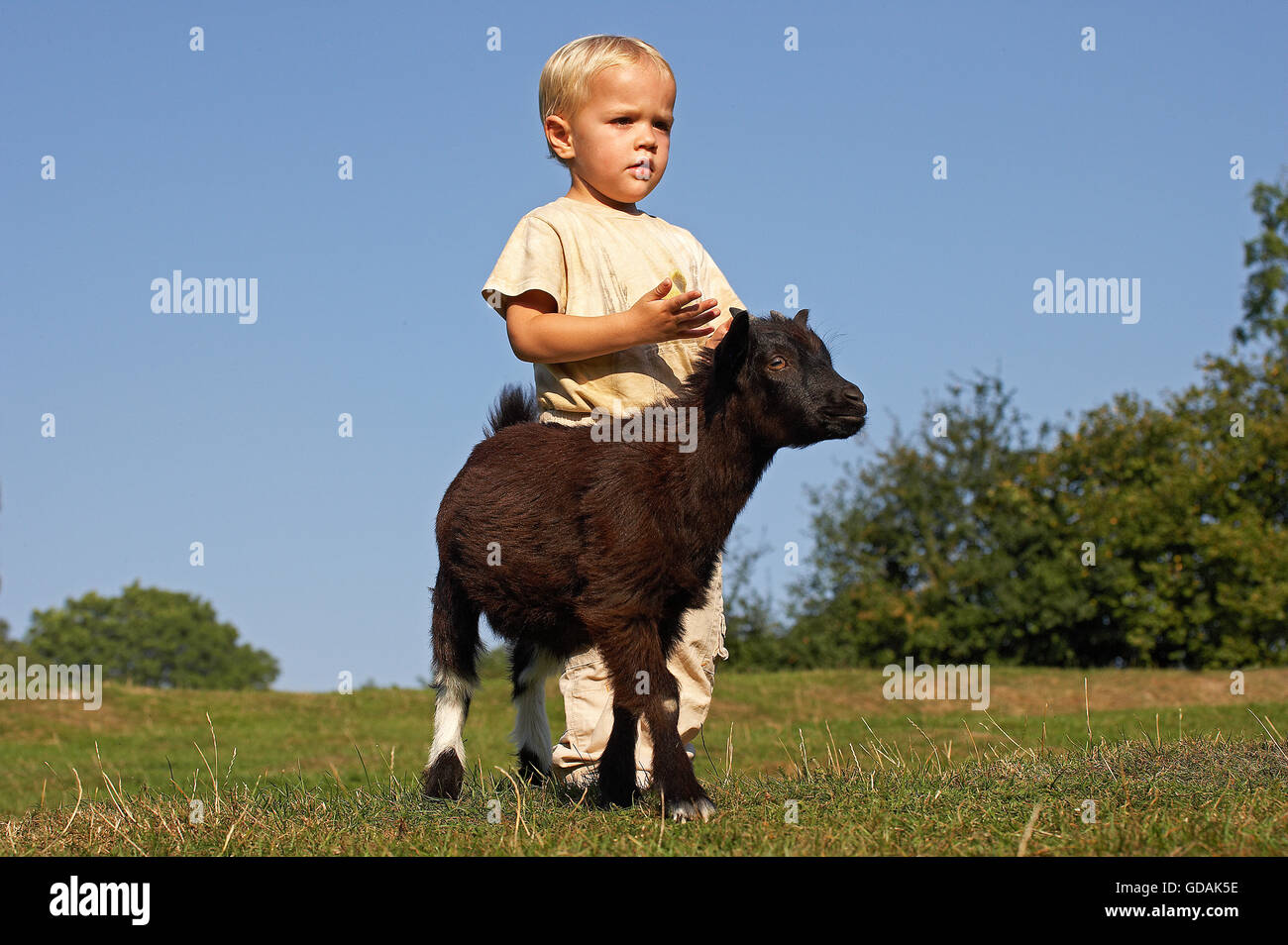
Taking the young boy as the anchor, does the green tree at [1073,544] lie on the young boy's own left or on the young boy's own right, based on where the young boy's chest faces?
on the young boy's own left

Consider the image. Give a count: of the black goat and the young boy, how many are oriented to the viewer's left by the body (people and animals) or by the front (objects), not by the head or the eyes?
0

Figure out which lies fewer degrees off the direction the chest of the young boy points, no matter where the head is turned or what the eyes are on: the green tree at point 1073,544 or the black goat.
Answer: the black goat

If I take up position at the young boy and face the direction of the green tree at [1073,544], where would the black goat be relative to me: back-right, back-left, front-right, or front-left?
back-right

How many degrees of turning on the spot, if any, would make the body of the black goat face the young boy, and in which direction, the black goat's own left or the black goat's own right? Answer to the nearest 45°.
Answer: approximately 135° to the black goat's own left

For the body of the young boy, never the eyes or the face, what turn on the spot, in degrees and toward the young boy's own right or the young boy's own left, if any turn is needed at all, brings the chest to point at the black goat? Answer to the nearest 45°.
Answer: approximately 45° to the young boy's own right

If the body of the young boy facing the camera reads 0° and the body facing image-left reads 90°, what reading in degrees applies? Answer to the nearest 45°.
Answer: approximately 315°
